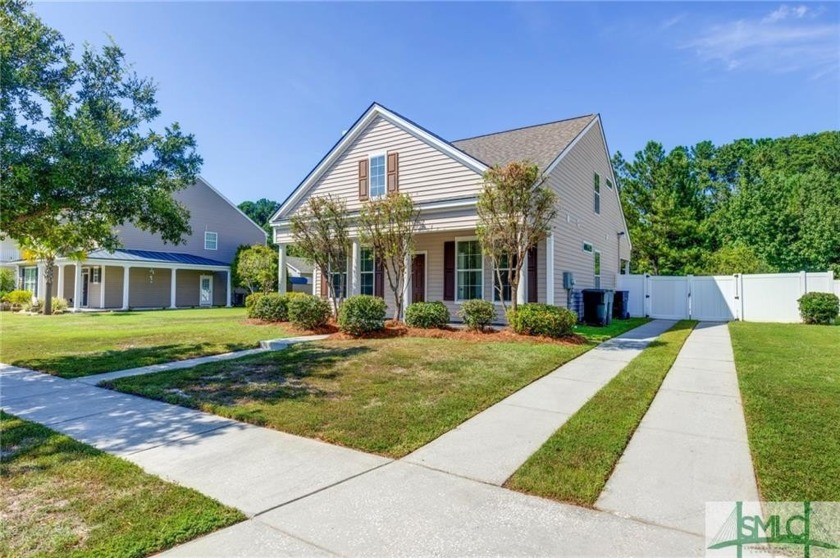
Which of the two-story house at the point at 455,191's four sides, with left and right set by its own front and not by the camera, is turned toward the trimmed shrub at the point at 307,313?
front

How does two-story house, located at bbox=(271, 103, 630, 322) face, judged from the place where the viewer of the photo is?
facing the viewer and to the left of the viewer

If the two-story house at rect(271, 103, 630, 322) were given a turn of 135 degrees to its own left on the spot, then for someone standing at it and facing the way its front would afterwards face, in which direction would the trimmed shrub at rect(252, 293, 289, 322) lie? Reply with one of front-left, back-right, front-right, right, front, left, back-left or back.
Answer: back

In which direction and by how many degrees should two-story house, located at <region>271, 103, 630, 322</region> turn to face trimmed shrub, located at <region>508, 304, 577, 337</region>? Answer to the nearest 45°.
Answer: approximately 90° to its left

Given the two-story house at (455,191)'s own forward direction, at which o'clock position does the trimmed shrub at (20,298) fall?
The trimmed shrub is roughly at 2 o'clock from the two-story house.

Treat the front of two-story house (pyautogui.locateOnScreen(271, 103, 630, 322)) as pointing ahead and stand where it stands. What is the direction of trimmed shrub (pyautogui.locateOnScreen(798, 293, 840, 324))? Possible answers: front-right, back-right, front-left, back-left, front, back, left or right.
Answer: back-left

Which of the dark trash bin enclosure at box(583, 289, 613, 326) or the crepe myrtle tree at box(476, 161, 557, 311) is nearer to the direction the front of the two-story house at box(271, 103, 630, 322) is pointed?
the crepe myrtle tree

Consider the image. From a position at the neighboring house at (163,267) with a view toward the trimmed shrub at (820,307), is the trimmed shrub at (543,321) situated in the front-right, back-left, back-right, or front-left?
front-right

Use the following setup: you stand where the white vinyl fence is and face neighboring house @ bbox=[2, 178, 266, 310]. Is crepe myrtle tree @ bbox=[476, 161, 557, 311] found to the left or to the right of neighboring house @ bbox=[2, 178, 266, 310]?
left

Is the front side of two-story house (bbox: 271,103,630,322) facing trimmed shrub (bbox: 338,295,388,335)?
yes
